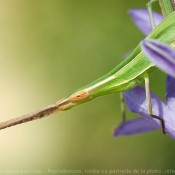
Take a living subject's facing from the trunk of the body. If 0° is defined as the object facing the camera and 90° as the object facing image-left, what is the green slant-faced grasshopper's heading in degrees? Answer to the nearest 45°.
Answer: approximately 90°
